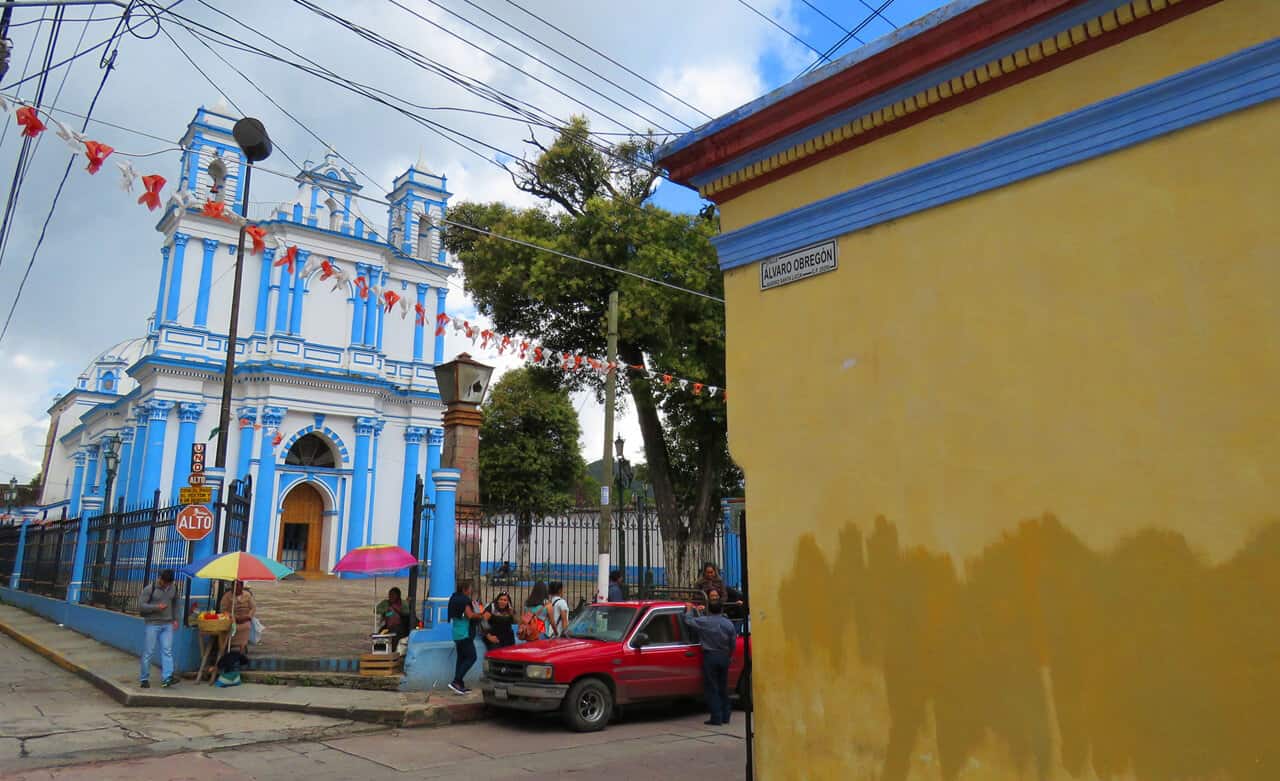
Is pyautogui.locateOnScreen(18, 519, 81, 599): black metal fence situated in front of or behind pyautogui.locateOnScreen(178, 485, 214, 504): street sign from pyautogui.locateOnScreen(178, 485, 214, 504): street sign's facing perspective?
behind

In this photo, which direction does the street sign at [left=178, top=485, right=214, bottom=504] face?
toward the camera

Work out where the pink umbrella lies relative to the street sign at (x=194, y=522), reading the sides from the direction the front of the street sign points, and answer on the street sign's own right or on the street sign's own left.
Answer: on the street sign's own left

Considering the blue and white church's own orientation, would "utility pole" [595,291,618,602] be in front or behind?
in front

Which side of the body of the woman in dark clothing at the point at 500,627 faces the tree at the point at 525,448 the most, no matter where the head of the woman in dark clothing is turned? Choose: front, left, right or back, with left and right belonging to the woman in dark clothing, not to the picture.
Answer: back

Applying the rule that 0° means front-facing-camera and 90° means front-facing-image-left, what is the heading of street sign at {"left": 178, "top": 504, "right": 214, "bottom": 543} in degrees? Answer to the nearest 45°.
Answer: approximately 0°

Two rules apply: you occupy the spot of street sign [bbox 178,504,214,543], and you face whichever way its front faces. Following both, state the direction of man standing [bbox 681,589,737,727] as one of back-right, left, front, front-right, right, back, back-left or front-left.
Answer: front-left

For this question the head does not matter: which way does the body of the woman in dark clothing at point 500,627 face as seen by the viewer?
toward the camera

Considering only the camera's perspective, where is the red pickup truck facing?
facing the viewer and to the left of the viewer

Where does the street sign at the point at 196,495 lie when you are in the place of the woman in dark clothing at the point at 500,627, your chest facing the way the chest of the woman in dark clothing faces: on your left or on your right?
on your right

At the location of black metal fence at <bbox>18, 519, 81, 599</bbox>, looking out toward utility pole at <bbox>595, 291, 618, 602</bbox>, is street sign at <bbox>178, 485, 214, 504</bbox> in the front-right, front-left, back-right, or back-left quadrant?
front-right

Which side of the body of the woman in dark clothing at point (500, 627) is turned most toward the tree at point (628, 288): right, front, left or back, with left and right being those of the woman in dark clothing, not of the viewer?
back

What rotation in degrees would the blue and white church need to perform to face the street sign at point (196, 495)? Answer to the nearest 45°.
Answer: approximately 45° to its right
